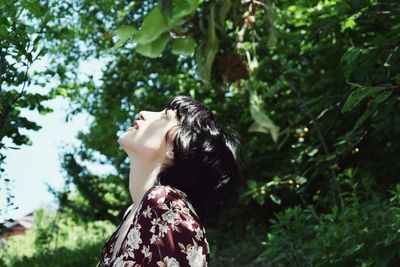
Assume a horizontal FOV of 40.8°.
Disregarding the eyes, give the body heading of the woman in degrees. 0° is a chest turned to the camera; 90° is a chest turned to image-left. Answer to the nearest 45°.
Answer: approximately 90°

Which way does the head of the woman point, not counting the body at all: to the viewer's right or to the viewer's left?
to the viewer's left
